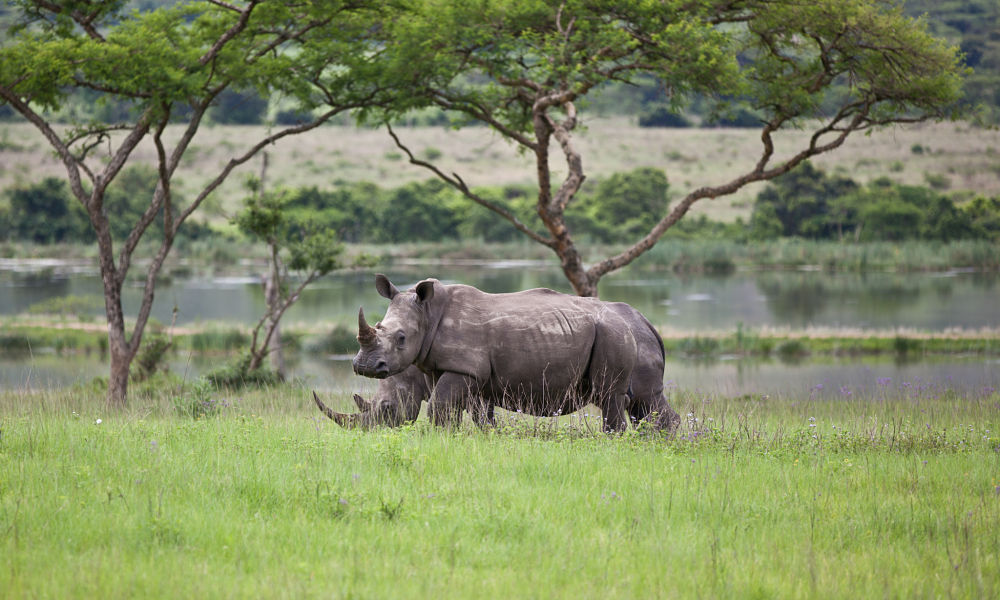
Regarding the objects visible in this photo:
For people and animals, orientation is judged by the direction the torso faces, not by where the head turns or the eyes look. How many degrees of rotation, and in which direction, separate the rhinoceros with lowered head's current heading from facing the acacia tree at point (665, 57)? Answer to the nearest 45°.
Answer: approximately 135° to its right

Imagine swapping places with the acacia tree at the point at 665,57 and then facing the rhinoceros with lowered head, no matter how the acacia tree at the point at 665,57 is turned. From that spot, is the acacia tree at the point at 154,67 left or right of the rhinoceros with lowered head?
right

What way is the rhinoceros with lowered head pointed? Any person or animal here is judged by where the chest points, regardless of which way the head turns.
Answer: to the viewer's left

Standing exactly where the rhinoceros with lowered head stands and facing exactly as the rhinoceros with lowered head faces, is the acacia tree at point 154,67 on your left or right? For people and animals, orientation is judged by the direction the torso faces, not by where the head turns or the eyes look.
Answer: on your right

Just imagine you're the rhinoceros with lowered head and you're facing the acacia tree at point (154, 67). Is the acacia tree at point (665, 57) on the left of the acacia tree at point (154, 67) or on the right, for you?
right
